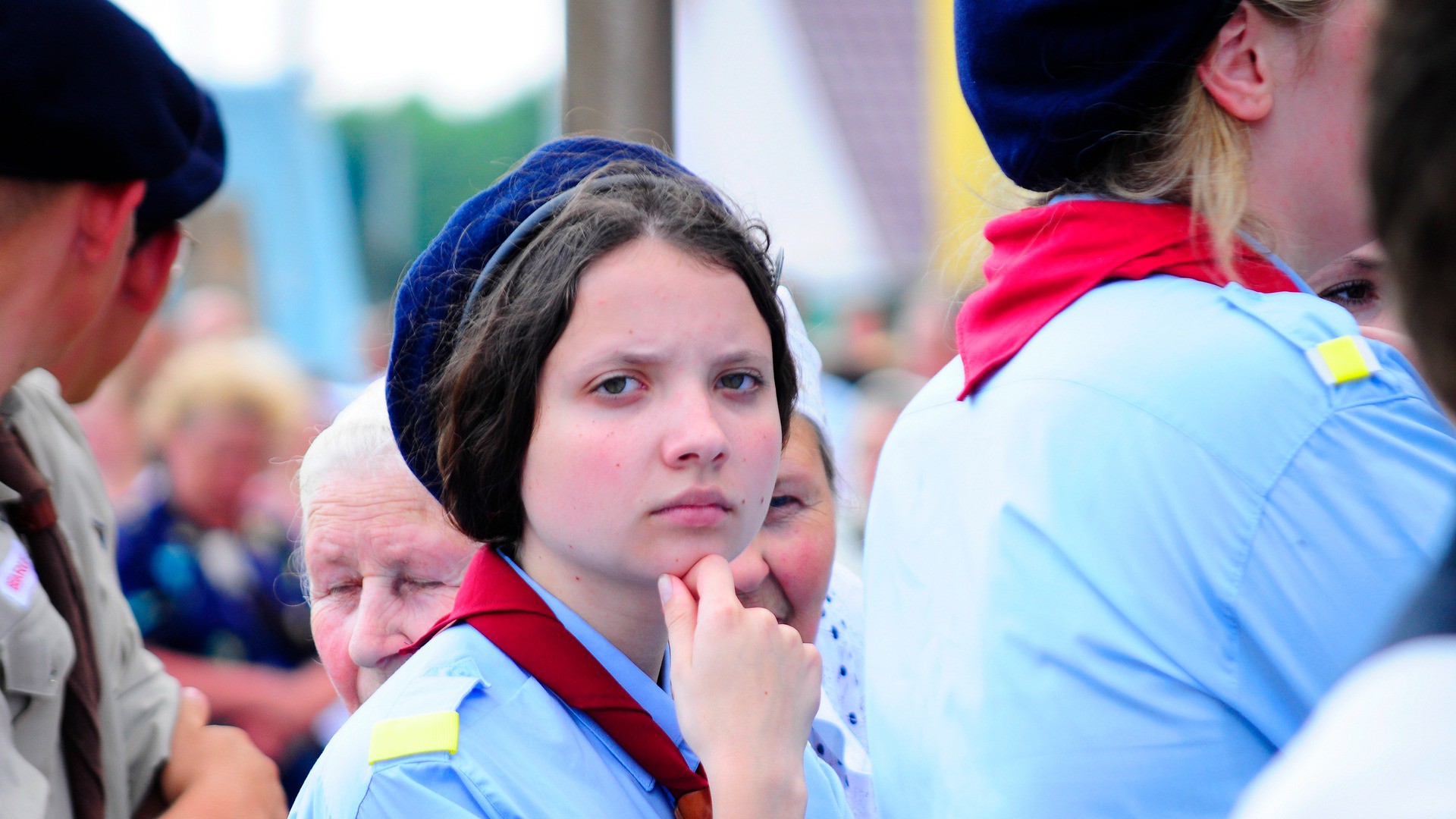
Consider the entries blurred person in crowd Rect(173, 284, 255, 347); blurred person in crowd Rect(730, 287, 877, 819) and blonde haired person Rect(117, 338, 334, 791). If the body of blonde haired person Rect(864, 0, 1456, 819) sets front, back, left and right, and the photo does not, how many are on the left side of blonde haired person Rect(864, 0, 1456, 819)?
3

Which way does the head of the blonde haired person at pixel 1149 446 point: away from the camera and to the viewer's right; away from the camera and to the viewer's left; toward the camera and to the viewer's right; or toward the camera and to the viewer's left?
away from the camera and to the viewer's right

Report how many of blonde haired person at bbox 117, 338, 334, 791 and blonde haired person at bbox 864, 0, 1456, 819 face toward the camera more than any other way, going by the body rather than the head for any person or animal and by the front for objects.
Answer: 1

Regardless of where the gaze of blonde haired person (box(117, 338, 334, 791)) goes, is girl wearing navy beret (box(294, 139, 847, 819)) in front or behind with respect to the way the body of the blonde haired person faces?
in front

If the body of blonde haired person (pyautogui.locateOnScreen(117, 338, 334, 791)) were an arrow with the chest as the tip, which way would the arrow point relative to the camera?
toward the camera

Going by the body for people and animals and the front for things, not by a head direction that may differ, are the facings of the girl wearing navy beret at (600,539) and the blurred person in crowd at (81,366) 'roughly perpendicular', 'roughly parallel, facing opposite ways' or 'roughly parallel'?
roughly perpendicular

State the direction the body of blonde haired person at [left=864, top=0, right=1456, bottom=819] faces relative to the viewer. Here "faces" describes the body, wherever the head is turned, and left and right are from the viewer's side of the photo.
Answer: facing away from the viewer and to the right of the viewer

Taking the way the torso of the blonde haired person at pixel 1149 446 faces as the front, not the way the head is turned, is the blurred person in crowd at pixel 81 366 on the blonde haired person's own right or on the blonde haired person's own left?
on the blonde haired person's own left
